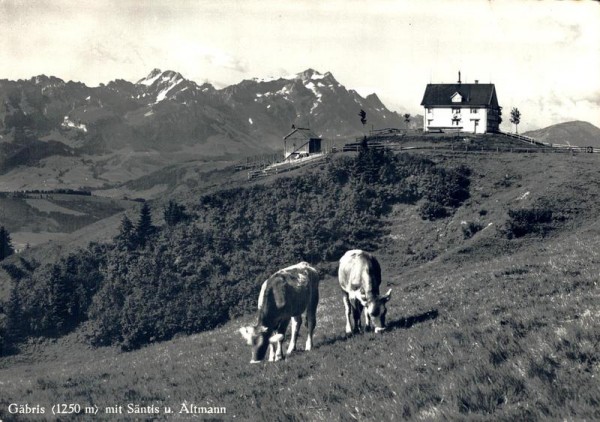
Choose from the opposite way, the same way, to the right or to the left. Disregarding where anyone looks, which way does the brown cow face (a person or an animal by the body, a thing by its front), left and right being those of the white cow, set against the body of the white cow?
to the right

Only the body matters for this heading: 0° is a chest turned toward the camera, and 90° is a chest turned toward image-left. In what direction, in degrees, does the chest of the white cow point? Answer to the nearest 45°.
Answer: approximately 315°

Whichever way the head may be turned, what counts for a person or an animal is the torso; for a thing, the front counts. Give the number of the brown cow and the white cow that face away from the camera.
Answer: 0

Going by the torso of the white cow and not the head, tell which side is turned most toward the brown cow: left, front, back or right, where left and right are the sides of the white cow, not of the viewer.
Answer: right

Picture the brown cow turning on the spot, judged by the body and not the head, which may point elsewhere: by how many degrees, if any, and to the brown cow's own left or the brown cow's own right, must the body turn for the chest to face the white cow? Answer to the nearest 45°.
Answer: approximately 180°
